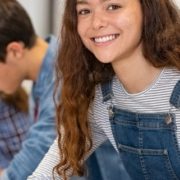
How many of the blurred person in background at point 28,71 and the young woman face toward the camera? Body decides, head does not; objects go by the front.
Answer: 1

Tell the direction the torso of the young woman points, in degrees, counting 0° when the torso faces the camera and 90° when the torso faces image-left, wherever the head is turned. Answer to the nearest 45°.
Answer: approximately 0°

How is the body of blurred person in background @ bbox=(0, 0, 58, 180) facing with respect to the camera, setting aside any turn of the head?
to the viewer's left

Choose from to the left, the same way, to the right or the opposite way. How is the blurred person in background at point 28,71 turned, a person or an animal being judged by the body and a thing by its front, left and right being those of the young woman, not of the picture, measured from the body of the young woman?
to the right

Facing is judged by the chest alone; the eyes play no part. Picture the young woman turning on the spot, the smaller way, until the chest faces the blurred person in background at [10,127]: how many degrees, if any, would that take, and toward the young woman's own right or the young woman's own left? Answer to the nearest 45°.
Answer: approximately 135° to the young woman's own right
